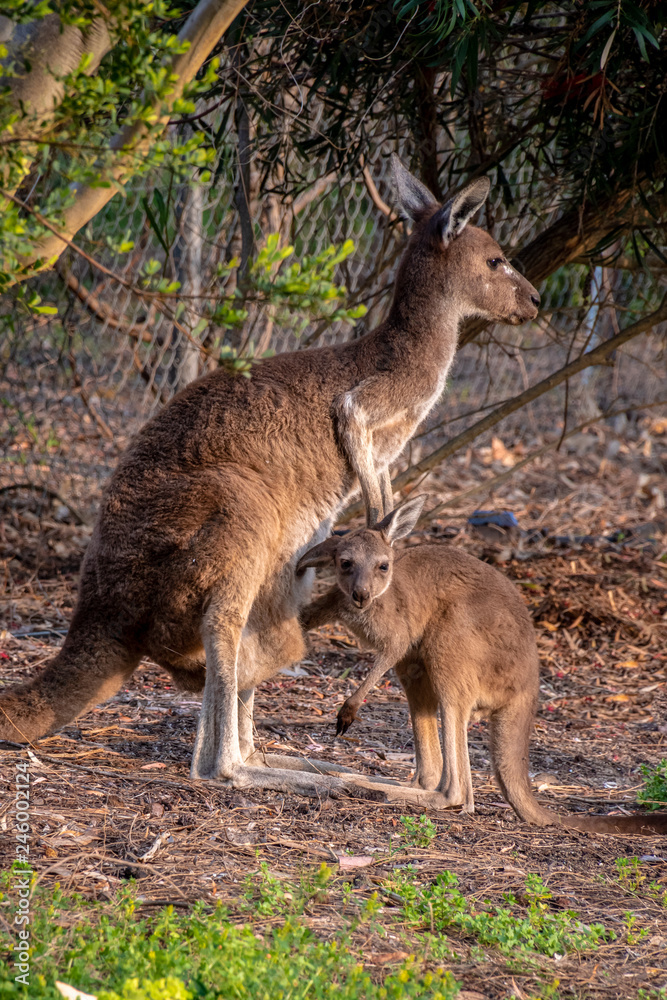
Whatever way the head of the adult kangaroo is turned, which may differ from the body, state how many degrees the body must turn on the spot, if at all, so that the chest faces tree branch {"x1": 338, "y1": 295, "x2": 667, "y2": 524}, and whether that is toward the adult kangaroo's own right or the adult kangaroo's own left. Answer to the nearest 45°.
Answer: approximately 45° to the adult kangaroo's own left

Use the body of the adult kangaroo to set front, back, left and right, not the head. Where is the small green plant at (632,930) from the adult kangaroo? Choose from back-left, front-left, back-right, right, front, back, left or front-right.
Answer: front-right

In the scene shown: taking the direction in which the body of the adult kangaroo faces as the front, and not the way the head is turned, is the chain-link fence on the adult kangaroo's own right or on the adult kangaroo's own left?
on the adult kangaroo's own left

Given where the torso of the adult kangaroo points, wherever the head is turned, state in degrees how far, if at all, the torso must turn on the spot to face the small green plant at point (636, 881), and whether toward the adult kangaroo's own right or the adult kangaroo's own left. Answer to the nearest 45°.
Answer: approximately 45° to the adult kangaroo's own right

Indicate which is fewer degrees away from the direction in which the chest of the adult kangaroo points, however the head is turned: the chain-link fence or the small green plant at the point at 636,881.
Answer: the small green plant

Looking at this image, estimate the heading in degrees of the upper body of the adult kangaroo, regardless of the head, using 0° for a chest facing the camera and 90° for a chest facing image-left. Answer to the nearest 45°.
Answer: approximately 270°

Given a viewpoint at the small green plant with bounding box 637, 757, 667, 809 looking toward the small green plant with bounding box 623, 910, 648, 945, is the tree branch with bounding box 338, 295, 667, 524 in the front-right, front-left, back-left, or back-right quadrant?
back-right
